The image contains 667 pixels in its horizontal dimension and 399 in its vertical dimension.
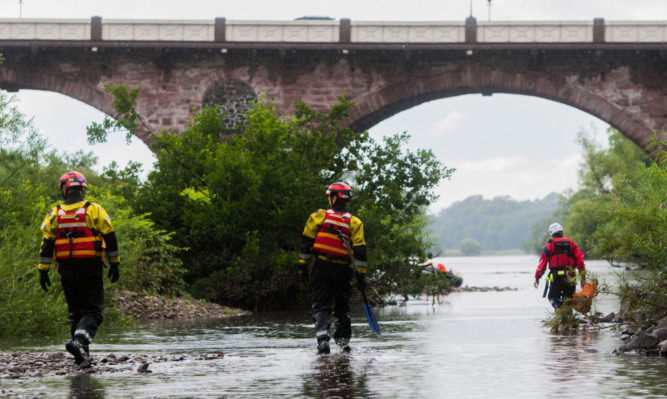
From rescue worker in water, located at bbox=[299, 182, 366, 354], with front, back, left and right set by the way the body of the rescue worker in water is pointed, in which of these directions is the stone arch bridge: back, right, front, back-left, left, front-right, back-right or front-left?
front

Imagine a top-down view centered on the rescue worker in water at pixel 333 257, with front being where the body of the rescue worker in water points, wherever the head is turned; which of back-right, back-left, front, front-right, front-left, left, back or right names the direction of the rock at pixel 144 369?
back-left

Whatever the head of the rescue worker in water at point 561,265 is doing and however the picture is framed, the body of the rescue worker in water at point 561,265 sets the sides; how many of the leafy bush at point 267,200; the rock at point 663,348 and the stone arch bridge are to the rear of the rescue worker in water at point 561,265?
1

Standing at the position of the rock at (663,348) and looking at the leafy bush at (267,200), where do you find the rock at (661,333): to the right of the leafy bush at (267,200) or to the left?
right

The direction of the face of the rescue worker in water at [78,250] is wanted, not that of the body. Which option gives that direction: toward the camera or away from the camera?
away from the camera

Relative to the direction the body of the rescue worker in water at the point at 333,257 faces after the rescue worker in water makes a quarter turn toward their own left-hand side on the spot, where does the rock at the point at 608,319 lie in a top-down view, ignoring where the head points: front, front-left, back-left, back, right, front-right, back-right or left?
back-right

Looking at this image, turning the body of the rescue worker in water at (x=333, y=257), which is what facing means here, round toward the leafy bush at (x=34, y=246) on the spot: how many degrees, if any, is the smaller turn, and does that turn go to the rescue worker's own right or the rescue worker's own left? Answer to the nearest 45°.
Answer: approximately 45° to the rescue worker's own left

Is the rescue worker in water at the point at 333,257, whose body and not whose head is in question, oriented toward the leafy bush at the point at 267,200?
yes

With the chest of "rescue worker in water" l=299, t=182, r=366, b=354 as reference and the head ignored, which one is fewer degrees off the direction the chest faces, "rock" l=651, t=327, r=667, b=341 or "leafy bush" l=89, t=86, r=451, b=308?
the leafy bush

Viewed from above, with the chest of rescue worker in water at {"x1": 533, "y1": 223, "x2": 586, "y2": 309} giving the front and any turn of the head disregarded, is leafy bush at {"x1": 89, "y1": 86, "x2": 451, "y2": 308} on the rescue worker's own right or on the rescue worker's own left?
on the rescue worker's own left

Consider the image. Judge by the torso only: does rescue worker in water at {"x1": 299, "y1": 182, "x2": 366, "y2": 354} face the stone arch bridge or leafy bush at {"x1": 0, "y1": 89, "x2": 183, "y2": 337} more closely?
the stone arch bridge

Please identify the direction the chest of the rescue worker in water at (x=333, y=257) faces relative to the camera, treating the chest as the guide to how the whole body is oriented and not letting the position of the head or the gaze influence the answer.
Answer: away from the camera

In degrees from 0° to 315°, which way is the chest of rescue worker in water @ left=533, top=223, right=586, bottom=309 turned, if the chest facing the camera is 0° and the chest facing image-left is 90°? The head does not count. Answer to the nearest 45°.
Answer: approximately 180°

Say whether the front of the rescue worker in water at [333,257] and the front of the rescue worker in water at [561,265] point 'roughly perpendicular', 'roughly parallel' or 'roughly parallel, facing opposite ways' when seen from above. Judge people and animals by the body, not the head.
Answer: roughly parallel
